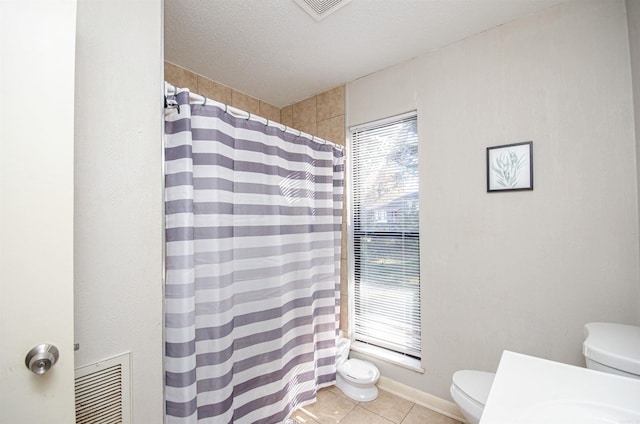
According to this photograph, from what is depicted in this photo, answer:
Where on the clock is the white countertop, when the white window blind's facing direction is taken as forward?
The white countertop is roughly at 10 o'clock from the white window blind.

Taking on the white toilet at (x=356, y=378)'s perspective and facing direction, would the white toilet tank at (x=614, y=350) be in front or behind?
in front

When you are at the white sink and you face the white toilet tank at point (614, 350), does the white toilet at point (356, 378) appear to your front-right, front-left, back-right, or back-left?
front-left

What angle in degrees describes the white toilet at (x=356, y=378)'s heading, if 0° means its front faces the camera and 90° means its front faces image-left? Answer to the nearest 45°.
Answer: approximately 315°

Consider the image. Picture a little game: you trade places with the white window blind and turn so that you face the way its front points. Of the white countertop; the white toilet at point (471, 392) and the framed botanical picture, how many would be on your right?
0

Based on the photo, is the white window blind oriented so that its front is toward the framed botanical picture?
no

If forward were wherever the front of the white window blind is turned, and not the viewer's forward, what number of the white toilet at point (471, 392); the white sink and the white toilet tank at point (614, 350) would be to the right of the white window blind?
0

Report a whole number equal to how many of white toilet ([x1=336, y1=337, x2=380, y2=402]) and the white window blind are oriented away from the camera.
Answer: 0

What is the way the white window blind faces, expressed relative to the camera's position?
facing the viewer and to the left of the viewer
